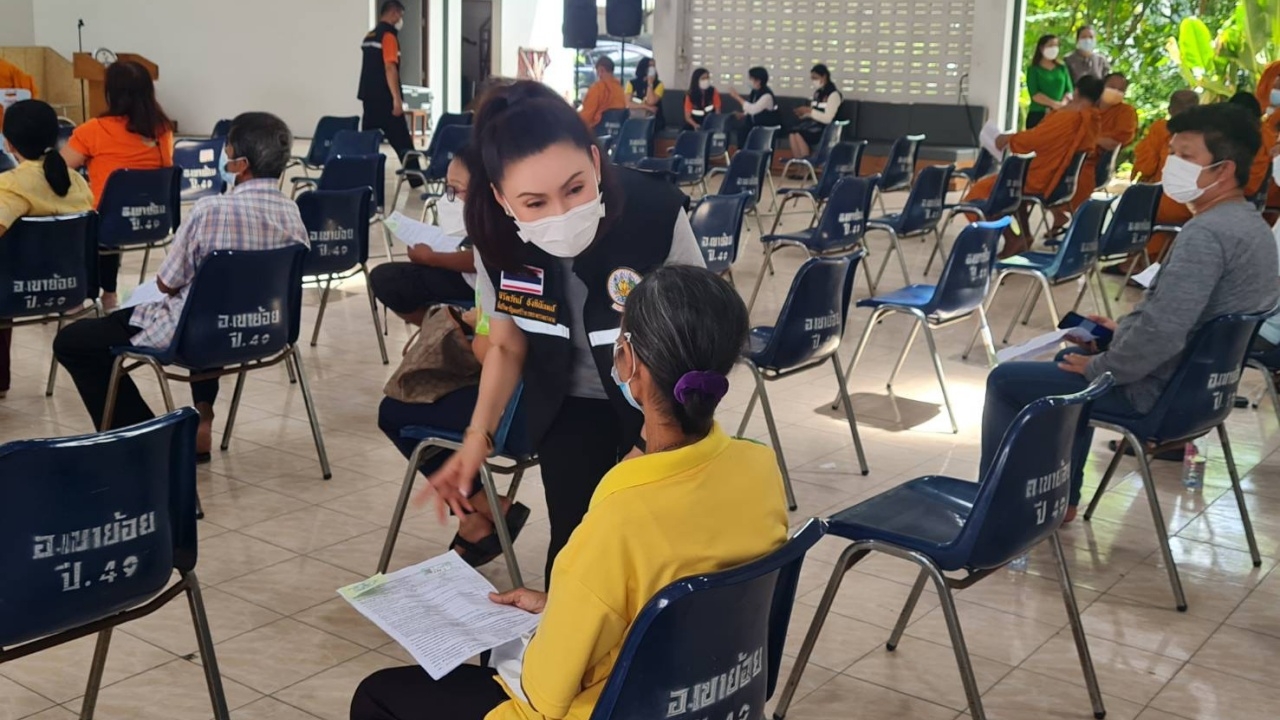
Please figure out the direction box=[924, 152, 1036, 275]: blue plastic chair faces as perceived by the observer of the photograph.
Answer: facing away from the viewer and to the left of the viewer

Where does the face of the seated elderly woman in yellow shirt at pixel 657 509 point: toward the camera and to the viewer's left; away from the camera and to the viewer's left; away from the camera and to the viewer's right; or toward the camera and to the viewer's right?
away from the camera and to the viewer's left

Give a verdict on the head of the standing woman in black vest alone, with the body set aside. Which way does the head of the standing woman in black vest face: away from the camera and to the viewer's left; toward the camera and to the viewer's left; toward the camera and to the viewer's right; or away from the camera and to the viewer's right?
toward the camera and to the viewer's right

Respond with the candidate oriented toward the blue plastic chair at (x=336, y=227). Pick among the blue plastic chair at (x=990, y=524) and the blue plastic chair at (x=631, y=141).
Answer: the blue plastic chair at (x=990, y=524)

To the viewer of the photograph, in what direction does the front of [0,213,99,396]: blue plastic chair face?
facing away from the viewer

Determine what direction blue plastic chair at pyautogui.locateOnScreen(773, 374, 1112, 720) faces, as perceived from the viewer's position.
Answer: facing away from the viewer and to the left of the viewer

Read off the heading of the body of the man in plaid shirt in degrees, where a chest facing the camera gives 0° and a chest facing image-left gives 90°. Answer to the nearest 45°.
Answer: approximately 135°

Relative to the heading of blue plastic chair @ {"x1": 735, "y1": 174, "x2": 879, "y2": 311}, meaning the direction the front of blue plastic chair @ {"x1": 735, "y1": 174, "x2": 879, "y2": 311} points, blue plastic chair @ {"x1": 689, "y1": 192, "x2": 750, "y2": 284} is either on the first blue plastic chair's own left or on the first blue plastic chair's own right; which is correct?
on the first blue plastic chair's own left

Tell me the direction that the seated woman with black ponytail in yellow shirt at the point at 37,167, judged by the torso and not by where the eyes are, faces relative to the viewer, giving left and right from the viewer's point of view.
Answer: facing away from the viewer and to the left of the viewer

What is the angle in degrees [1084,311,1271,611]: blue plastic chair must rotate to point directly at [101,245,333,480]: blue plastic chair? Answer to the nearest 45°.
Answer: approximately 45° to its left
